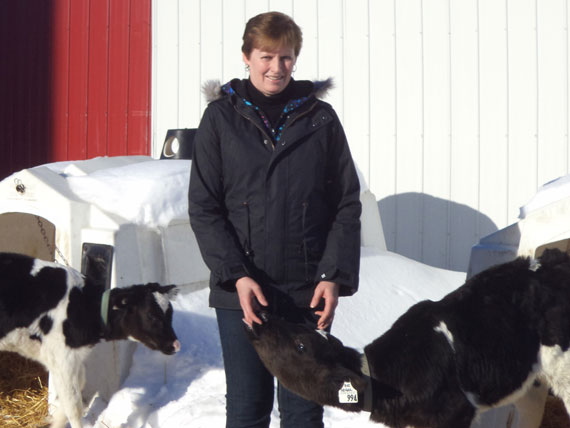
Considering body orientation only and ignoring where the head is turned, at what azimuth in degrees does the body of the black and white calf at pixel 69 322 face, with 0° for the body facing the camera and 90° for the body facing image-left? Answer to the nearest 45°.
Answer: approximately 270°

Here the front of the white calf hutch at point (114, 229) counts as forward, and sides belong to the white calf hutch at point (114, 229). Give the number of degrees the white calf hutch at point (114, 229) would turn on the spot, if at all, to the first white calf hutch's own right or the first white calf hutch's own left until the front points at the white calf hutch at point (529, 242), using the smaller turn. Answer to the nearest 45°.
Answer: approximately 90° to the first white calf hutch's own left

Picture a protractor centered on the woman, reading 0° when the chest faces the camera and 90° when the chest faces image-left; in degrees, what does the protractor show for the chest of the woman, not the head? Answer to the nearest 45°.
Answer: approximately 0°

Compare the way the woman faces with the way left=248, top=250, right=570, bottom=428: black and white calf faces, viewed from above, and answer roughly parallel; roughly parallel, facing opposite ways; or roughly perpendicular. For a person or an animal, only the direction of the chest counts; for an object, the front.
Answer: roughly perpendicular

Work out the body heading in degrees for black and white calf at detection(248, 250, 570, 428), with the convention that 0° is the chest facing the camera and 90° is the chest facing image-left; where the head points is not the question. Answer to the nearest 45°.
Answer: approximately 90°
